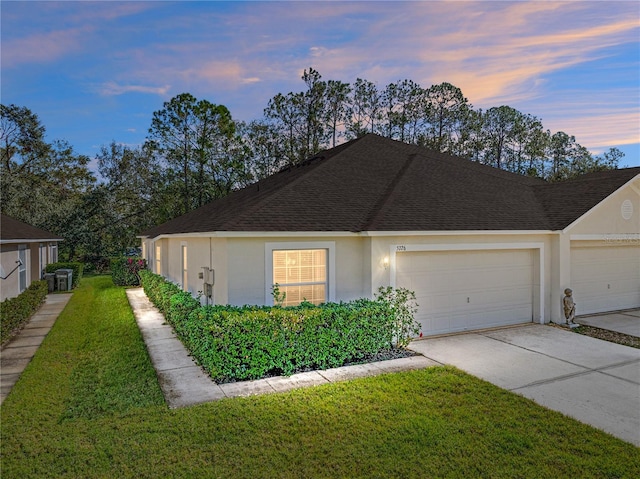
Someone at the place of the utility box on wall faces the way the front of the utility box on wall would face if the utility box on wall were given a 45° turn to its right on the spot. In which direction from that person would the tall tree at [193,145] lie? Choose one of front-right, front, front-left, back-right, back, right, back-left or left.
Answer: front-right

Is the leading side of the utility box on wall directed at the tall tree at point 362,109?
no

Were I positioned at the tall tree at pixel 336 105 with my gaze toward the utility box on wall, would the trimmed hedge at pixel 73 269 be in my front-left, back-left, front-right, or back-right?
front-right

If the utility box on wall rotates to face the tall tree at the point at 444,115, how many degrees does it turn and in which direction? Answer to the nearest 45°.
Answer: approximately 135° to its right

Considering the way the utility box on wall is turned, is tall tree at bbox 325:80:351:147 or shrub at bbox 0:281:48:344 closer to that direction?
the shrub

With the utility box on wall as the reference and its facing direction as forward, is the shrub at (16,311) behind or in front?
in front

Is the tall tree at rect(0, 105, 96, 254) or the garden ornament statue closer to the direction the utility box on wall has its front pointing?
the tall tree

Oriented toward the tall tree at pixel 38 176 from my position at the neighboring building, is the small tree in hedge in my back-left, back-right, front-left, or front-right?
back-right

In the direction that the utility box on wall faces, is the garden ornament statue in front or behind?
behind

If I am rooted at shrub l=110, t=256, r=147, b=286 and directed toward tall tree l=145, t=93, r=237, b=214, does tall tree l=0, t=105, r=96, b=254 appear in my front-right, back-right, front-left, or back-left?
front-left

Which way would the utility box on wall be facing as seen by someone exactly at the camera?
facing to the left of the viewer

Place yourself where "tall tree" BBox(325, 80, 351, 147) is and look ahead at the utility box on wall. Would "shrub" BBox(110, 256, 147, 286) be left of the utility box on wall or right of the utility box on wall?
right

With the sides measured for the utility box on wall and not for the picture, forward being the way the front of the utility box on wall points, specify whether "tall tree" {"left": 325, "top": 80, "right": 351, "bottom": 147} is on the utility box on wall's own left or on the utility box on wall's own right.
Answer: on the utility box on wall's own right

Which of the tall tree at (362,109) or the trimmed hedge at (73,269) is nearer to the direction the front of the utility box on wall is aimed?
the trimmed hedge

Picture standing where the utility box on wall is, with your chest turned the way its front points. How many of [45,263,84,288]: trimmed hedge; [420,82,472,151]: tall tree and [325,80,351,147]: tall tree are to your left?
0

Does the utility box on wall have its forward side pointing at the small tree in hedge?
no

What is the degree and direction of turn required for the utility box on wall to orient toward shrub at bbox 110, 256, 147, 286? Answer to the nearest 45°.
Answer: approximately 90° to its right
